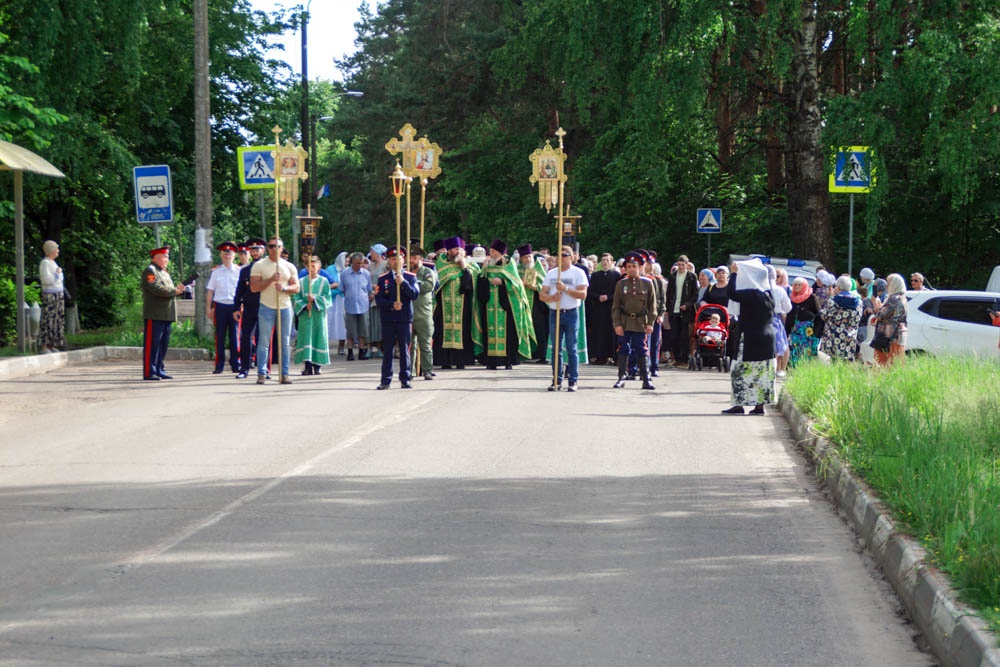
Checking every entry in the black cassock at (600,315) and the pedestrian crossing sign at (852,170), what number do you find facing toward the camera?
2

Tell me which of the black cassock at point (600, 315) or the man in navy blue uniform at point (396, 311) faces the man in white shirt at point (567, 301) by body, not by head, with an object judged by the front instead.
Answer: the black cassock

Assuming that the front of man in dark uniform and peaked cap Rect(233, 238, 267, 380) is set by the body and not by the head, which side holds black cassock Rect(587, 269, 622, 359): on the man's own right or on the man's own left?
on the man's own left

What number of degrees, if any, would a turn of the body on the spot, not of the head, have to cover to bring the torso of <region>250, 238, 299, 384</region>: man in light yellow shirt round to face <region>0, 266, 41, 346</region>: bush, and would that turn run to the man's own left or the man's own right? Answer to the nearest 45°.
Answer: approximately 135° to the man's own right

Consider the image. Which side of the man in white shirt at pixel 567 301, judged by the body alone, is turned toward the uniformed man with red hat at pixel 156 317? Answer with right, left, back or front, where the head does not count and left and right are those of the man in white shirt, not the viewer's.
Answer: right

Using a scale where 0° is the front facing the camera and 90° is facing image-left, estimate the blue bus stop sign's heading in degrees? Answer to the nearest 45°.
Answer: approximately 0°
